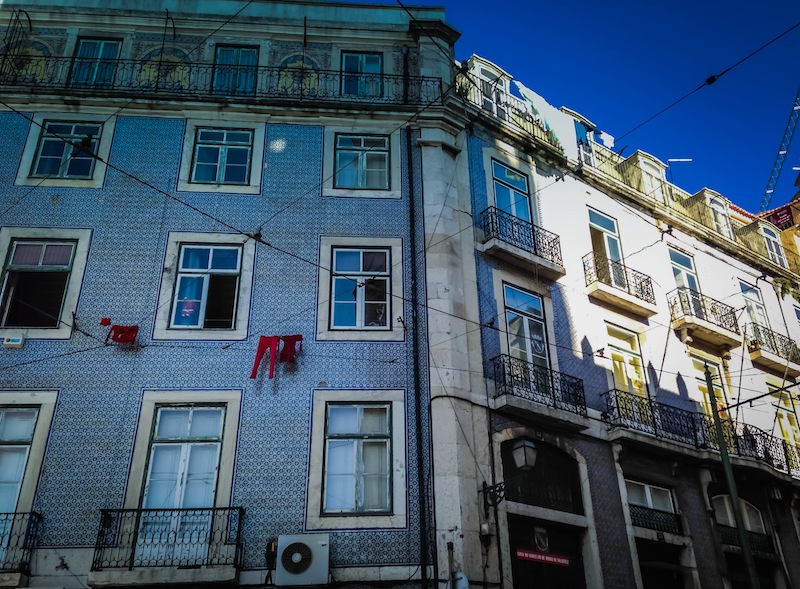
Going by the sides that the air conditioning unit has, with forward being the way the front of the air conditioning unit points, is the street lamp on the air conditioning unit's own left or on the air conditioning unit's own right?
on the air conditioning unit's own left

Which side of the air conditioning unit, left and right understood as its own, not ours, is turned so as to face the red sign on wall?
left

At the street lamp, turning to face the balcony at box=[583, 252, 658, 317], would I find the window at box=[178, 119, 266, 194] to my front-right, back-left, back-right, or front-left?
back-left

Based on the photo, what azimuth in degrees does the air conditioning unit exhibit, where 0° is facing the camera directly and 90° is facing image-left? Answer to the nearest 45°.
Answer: approximately 0°
